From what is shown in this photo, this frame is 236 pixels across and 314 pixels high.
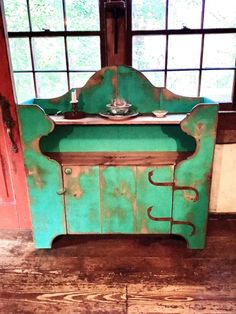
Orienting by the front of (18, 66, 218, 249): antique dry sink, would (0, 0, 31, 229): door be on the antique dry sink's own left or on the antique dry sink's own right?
on the antique dry sink's own right

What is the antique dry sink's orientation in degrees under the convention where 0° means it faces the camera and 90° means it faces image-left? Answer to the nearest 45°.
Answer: approximately 0°
